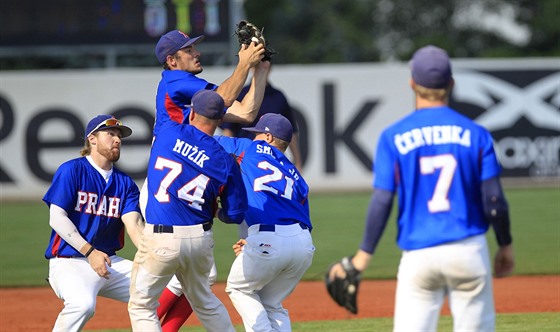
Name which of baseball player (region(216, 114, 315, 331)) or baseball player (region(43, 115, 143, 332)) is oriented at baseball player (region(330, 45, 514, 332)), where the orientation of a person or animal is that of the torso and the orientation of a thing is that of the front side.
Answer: baseball player (region(43, 115, 143, 332))

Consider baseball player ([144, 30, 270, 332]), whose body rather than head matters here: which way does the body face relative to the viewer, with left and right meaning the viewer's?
facing to the right of the viewer

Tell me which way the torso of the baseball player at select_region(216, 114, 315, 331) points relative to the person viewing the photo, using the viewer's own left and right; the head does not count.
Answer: facing away from the viewer and to the left of the viewer

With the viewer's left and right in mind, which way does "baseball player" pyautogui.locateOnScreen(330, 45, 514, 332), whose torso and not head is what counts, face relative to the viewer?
facing away from the viewer

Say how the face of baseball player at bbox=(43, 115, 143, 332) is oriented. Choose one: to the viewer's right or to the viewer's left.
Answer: to the viewer's right

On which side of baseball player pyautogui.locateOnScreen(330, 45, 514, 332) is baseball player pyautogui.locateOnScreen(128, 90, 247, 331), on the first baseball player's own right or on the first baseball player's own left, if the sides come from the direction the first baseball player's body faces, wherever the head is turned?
on the first baseball player's own left

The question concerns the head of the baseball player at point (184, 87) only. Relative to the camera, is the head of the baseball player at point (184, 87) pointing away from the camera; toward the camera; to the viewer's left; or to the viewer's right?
to the viewer's right

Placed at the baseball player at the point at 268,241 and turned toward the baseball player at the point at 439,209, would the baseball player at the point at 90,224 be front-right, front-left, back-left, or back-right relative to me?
back-right

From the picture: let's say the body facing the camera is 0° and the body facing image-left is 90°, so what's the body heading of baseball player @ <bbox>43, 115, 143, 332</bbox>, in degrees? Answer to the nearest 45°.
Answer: approximately 315°

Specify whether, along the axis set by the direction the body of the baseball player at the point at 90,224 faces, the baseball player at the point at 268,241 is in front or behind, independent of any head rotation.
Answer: in front
